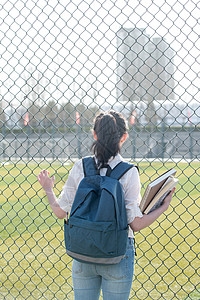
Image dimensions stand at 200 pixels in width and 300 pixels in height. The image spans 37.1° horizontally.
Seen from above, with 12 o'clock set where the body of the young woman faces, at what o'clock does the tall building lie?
The tall building is roughly at 11 o'clock from the young woman.

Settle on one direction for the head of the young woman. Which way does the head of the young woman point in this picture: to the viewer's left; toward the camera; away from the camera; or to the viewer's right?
away from the camera

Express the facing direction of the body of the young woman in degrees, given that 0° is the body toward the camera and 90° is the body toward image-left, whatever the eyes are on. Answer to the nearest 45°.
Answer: approximately 180°
